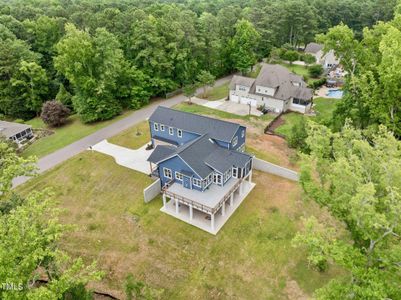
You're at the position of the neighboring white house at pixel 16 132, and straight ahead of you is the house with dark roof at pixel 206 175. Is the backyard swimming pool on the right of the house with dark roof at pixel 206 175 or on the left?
left

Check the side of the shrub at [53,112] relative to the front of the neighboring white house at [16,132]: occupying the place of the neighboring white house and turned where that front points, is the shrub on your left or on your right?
on your left

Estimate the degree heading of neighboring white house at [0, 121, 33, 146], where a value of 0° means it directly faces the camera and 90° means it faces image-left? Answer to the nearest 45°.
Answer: approximately 315°

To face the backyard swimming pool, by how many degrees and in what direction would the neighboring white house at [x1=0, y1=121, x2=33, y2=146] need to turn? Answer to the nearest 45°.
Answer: approximately 45° to its left

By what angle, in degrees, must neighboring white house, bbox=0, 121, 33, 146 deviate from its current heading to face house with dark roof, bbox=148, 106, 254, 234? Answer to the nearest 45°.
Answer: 0° — it already faces it

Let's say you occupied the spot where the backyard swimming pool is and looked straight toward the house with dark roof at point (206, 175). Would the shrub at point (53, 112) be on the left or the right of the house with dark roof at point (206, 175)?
right
